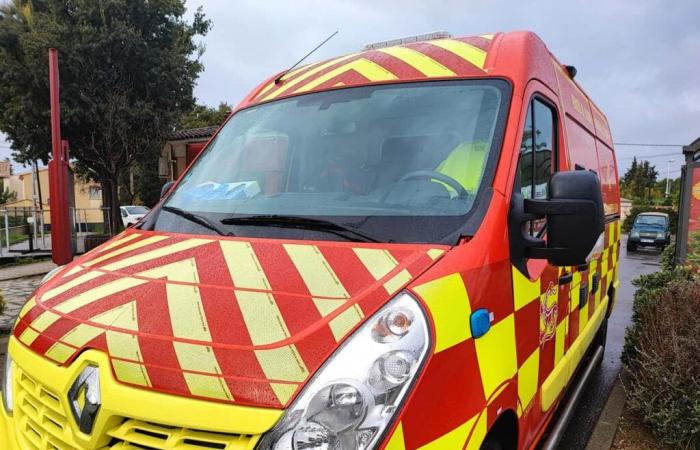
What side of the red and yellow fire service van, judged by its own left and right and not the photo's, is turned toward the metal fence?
right

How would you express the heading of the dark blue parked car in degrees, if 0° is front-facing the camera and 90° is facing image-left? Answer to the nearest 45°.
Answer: approximately 0°

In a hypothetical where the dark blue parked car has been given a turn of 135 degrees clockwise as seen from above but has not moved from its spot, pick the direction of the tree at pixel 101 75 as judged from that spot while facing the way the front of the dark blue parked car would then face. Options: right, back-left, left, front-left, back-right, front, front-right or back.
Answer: left

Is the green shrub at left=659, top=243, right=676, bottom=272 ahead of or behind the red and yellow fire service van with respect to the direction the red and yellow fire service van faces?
behind

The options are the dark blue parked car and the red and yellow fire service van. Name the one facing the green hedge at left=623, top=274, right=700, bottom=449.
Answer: the dark blue parked car

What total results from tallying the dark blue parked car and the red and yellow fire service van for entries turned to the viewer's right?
0

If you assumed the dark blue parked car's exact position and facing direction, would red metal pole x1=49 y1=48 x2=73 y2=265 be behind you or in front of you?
in front

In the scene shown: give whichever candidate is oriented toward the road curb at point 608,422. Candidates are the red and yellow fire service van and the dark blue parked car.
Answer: the dark blue parked car

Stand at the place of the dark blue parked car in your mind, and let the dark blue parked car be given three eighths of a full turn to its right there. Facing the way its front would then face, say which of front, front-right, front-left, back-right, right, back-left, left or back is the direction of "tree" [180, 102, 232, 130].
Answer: front-left

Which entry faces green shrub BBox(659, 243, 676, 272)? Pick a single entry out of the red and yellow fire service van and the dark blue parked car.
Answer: the dark blue parked car

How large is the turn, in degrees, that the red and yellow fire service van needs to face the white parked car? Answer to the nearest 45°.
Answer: approximately 135° to its right
